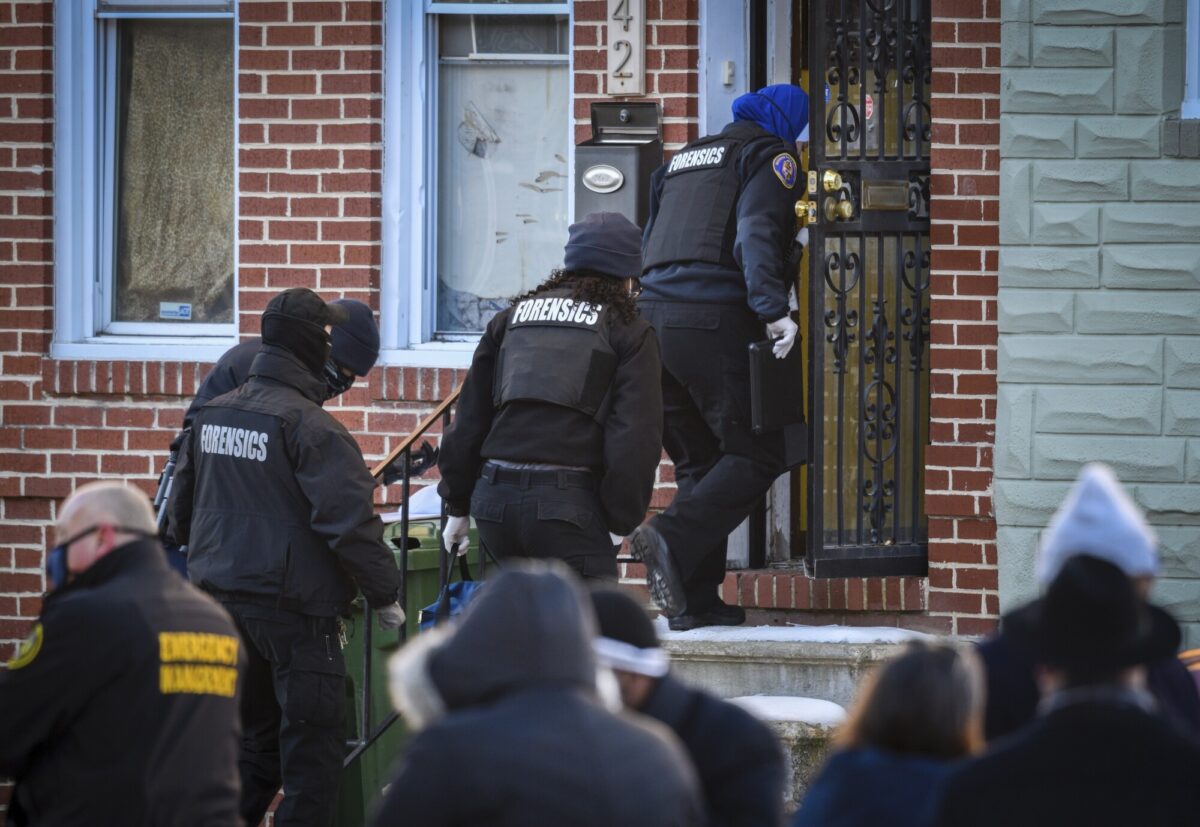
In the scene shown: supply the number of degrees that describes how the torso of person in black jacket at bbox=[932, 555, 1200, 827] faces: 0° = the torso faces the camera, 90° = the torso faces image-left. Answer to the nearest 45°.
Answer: approximately 180°

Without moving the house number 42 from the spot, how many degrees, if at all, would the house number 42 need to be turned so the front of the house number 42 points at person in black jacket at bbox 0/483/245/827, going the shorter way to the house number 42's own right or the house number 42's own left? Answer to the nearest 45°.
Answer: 0° — it already faces them

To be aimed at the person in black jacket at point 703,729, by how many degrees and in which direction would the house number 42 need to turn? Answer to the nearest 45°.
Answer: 0° — it already faces them

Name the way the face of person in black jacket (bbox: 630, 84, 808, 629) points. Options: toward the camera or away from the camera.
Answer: away from the camera

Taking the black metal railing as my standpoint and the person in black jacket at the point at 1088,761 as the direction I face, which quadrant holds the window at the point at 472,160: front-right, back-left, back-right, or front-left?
back-left

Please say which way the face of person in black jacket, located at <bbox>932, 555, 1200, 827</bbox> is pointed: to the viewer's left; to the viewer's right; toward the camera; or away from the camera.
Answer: away from the camera

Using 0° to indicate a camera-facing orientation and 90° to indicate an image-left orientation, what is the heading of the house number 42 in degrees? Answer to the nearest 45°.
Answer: approximately 0°

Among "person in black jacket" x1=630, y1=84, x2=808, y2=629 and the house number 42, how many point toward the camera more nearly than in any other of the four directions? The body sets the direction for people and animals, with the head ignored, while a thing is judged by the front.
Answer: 1

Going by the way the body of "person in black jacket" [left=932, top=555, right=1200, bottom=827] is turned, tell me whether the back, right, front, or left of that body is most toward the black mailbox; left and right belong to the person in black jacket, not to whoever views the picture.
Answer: front

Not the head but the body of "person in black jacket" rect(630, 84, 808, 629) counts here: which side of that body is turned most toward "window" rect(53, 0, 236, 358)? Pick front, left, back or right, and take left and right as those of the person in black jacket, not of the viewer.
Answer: left

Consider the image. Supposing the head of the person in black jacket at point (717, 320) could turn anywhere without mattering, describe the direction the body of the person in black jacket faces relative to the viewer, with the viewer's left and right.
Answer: facing away from the viewer and to the right of the viewer

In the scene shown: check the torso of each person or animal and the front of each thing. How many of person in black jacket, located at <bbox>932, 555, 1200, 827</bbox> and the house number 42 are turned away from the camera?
1
